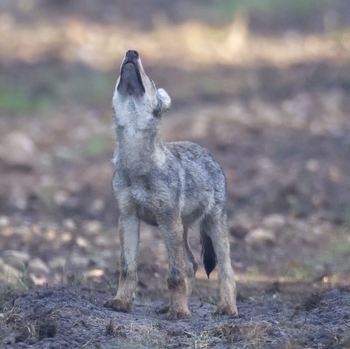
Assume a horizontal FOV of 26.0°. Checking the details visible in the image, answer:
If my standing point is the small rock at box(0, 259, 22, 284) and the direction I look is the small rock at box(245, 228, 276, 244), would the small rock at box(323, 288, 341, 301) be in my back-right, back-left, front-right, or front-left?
front-right

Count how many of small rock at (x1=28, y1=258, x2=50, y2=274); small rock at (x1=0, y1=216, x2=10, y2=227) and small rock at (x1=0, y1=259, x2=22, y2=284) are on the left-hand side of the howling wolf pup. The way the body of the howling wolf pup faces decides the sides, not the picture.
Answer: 0

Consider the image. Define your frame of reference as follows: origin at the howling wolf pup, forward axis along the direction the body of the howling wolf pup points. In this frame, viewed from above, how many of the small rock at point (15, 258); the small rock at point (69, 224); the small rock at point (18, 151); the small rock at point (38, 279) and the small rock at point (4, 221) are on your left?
0

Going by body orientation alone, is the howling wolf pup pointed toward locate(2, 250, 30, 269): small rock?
no

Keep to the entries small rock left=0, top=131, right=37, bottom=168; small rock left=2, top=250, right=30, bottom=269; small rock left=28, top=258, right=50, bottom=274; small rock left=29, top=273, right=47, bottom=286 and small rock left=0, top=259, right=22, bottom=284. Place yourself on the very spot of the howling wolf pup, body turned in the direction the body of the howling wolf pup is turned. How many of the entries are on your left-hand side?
0

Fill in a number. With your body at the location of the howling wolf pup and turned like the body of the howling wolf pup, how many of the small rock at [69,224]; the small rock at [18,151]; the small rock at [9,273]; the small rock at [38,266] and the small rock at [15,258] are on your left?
0

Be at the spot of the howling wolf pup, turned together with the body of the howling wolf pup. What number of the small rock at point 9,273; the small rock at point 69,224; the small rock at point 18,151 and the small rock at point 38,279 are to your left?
0

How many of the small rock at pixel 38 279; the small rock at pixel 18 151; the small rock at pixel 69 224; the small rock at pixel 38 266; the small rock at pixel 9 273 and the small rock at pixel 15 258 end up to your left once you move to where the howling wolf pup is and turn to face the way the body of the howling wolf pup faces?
0

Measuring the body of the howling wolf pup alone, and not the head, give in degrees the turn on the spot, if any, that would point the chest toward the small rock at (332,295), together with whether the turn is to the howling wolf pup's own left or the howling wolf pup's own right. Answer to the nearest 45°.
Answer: approximately 135° to the howling wolf pup's own left

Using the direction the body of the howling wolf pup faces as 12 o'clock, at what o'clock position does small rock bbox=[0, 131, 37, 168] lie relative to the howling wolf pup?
The small rock is roughly at 4 o'clock from the howling wolf pup.

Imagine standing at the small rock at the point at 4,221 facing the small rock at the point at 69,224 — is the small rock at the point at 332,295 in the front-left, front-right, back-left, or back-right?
front-right

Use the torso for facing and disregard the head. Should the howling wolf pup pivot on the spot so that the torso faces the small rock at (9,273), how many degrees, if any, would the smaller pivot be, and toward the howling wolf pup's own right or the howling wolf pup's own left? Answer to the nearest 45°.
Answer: approximately 90° to the howling wolf pup's own right

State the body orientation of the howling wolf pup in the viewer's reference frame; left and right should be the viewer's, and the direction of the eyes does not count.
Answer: facing the viewer and to the left of the viewer

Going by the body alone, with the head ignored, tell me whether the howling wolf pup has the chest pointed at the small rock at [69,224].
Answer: no

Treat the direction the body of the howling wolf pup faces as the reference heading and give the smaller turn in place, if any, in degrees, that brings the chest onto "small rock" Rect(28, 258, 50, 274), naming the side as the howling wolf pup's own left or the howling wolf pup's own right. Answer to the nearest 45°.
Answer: approximately 90° to the howling wolf pup's own right
